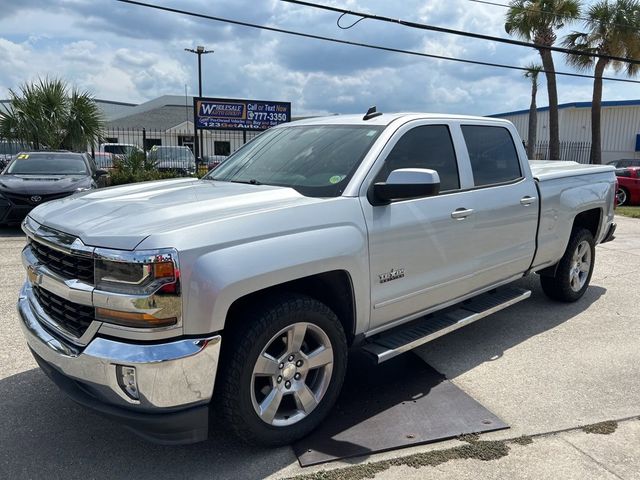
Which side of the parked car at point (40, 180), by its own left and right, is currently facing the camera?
front

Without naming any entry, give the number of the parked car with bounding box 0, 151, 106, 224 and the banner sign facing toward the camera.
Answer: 2

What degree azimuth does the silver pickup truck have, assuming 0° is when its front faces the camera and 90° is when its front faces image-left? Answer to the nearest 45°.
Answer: approximately 45°

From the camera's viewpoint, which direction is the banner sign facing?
toward the camera

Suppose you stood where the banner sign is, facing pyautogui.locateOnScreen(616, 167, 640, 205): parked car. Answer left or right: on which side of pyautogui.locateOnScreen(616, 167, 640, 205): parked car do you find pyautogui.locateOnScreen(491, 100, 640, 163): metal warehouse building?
left

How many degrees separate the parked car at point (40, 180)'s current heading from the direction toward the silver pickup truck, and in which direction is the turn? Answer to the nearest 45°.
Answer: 0° — it already faces it

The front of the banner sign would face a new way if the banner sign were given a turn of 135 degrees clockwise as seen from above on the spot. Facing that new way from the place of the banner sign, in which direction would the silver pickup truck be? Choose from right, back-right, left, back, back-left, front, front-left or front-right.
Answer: back-left

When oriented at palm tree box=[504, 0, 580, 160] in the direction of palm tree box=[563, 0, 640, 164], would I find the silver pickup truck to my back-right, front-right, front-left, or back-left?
back-right

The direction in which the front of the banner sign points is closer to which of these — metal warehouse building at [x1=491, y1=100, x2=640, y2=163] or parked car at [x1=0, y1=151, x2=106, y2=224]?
the parked car
